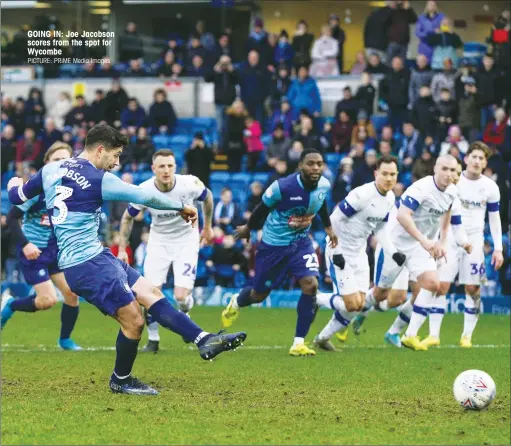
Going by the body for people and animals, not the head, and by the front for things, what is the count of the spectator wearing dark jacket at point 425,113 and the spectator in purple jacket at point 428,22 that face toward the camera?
2

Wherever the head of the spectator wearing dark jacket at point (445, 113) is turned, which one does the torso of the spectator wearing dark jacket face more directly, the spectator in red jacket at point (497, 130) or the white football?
the white football

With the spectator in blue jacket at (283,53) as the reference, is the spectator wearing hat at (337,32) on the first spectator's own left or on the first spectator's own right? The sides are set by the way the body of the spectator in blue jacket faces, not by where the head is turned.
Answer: on the first spectator's own left

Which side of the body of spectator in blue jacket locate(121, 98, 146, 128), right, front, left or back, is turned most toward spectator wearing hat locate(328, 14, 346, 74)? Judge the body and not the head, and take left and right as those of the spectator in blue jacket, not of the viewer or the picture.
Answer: left

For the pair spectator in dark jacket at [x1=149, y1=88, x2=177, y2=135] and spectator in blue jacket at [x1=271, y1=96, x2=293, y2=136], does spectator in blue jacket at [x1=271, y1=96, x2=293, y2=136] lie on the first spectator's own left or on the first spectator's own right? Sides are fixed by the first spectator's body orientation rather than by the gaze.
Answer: on the first spectator's own left

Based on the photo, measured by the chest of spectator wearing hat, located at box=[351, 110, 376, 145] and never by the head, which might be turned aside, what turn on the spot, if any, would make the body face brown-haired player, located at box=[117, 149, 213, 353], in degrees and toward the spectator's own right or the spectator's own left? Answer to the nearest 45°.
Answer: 0° — they already face them
